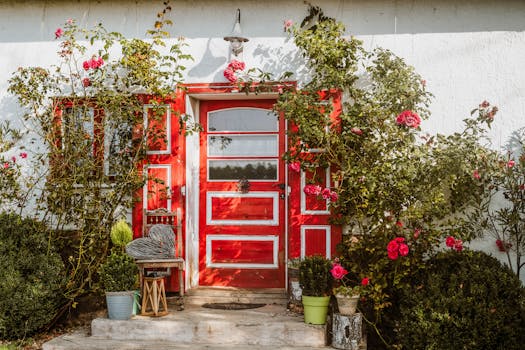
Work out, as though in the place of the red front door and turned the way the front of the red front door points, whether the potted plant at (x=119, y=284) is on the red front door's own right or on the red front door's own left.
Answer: on the red front door's own right

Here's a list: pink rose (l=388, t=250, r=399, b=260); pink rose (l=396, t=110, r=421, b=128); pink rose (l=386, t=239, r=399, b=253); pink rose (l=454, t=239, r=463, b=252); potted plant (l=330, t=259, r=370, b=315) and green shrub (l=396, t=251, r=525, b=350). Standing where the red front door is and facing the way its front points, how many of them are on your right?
0

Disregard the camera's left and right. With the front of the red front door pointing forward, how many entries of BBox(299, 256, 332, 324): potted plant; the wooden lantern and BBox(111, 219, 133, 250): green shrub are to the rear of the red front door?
0

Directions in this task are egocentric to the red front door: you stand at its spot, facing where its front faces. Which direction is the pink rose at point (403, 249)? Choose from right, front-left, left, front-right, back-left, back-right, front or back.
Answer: front-left

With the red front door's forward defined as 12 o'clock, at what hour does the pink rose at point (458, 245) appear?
The pink rose is roughly at 10 o'clock from the red front door.

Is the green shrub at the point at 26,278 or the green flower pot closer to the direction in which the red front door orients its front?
the green flower pot

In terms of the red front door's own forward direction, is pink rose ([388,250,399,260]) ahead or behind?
ahead

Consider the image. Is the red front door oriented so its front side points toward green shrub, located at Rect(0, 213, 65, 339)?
no

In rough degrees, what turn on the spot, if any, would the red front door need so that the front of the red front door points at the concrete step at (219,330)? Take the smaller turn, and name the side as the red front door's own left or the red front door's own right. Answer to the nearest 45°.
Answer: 0° — it already faces it

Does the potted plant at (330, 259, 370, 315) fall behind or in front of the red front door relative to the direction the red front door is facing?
in front

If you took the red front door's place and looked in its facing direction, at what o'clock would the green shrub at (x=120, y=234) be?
The green shrub is roughly at 2 o'clock from the red front door.

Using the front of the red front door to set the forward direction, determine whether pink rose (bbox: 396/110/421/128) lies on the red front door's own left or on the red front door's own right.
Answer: on the red front door's own left

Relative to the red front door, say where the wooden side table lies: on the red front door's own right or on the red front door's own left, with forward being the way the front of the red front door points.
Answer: on the red front door's own right

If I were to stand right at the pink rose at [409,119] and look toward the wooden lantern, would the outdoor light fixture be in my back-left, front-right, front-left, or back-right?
front-right

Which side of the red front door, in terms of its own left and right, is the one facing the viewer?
front

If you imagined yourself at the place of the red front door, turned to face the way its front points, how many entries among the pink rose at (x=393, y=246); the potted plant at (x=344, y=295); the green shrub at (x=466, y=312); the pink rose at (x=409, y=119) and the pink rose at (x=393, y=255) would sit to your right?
0

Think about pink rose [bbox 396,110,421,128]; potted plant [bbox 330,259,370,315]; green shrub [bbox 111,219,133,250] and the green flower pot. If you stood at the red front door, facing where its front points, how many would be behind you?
0
